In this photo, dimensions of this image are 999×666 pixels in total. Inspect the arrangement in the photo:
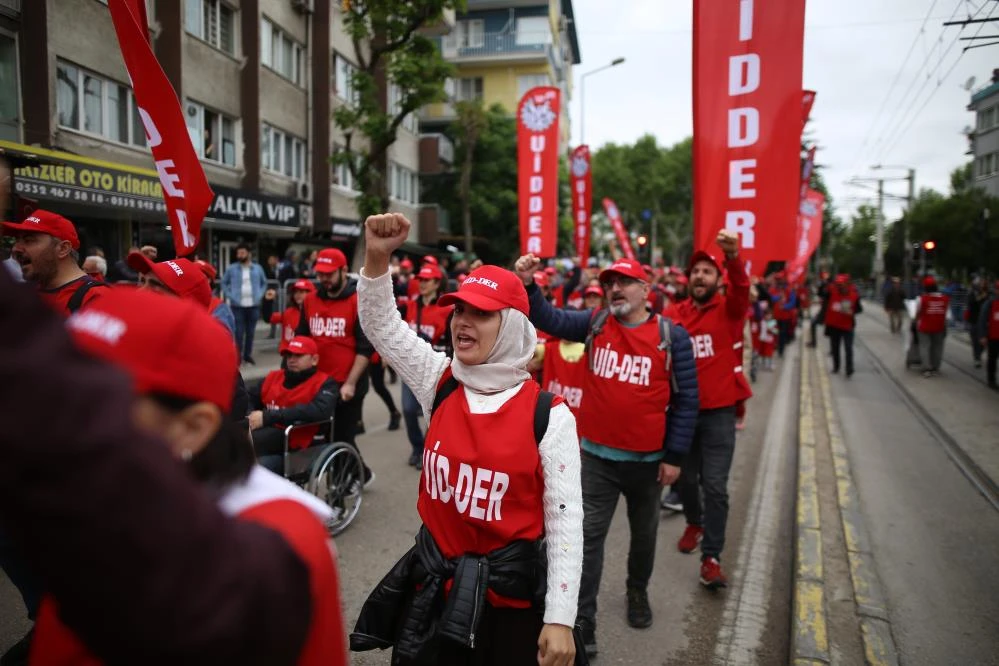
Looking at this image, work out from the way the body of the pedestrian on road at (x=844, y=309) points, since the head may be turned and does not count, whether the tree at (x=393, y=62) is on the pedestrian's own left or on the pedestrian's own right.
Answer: on the pedestrian's own right

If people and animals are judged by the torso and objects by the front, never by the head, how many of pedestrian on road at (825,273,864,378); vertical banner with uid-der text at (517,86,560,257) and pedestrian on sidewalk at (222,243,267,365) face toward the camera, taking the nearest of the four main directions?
3

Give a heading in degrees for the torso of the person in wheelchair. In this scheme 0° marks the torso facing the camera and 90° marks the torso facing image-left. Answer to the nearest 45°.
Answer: approximately 45°

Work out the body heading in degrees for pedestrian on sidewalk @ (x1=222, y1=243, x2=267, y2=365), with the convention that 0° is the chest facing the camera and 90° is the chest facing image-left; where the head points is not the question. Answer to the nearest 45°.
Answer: approximately 0°

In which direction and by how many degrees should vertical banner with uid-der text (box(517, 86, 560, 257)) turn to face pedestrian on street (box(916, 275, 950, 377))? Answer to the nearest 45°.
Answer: approximately 135° to its left

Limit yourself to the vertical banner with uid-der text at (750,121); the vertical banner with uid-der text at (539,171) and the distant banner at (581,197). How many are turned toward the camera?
3

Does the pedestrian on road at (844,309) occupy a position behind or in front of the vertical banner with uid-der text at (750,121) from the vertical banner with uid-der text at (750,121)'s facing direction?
behind

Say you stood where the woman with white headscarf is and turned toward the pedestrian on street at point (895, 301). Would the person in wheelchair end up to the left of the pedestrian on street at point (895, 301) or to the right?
left

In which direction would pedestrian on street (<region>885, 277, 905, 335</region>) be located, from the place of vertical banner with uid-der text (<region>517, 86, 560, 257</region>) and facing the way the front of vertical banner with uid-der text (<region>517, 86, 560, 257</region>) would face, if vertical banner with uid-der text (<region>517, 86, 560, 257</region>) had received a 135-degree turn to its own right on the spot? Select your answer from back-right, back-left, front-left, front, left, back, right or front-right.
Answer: right

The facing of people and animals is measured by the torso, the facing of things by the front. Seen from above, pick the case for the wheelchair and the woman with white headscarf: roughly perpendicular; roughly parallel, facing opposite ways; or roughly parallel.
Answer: roughly parallel

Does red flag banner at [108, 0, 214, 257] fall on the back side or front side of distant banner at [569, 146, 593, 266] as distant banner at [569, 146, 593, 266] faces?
on the front side

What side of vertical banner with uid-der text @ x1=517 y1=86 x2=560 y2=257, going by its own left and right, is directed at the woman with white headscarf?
front

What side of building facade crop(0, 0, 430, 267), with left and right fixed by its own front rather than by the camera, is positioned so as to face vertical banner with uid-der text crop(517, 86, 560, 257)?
front

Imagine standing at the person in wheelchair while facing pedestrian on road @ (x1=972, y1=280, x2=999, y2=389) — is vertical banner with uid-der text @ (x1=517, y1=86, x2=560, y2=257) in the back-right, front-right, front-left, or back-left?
front-left

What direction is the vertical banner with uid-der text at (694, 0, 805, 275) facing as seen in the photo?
toward the camera

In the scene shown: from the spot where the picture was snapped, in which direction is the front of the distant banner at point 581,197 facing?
facing the viewer

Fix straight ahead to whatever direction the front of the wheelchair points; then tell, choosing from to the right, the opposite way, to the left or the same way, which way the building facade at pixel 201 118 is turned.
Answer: to the left

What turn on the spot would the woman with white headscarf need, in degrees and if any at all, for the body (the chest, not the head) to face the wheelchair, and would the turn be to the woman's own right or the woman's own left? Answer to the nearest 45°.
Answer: approximately 135° to the woman's own right
